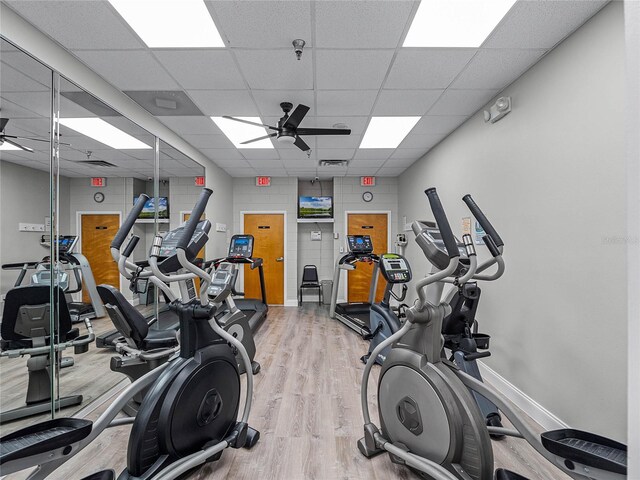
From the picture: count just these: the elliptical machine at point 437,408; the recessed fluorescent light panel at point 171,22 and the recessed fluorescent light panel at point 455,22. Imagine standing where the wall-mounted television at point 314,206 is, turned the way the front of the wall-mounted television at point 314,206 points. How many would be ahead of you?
3

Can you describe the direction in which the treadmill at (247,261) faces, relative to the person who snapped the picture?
facing away from the viewer and to the right of the viewer

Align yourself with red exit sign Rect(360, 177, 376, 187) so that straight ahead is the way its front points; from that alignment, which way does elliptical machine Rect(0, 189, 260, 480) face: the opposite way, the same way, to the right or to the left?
the opposite way

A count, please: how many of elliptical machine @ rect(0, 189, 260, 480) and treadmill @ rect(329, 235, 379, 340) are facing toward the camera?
0

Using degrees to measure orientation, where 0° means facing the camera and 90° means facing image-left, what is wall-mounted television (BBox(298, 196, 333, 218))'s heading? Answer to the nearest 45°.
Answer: approximately 0°

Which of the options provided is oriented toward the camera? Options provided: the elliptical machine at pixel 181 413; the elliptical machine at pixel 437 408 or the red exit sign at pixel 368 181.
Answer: the red exit sign

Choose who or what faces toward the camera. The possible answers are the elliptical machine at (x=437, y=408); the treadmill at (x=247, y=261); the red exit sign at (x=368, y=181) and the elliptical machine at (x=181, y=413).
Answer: the red exit sign

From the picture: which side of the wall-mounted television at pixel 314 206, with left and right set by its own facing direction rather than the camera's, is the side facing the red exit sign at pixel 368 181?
left

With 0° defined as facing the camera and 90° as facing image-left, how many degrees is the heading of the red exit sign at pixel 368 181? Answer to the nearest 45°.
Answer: approximately 0°

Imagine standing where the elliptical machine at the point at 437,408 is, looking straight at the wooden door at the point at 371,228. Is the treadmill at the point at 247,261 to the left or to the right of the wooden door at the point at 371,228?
left

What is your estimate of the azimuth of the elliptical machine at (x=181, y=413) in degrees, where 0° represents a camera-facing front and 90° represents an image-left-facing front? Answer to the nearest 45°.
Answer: approximately 225°

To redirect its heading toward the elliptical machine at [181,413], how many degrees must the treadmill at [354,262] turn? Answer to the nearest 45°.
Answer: approximately 135° to its left

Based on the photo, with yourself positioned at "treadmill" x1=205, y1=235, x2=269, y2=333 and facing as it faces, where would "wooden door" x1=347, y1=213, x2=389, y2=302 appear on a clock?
The wooden door is roughly at 1 o'clock from the treadmill.

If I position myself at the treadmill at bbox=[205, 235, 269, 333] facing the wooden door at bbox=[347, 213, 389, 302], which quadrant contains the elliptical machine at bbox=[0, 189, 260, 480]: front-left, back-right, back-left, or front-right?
back-right

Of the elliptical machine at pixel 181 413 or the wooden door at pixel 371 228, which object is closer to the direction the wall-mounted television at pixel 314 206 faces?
the elliptical machine

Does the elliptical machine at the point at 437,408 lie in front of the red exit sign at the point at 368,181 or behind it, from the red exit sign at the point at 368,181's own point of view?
in front

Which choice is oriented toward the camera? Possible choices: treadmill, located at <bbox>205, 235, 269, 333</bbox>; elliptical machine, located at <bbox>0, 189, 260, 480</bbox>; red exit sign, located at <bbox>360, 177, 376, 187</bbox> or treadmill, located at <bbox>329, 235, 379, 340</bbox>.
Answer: the red exit sign
